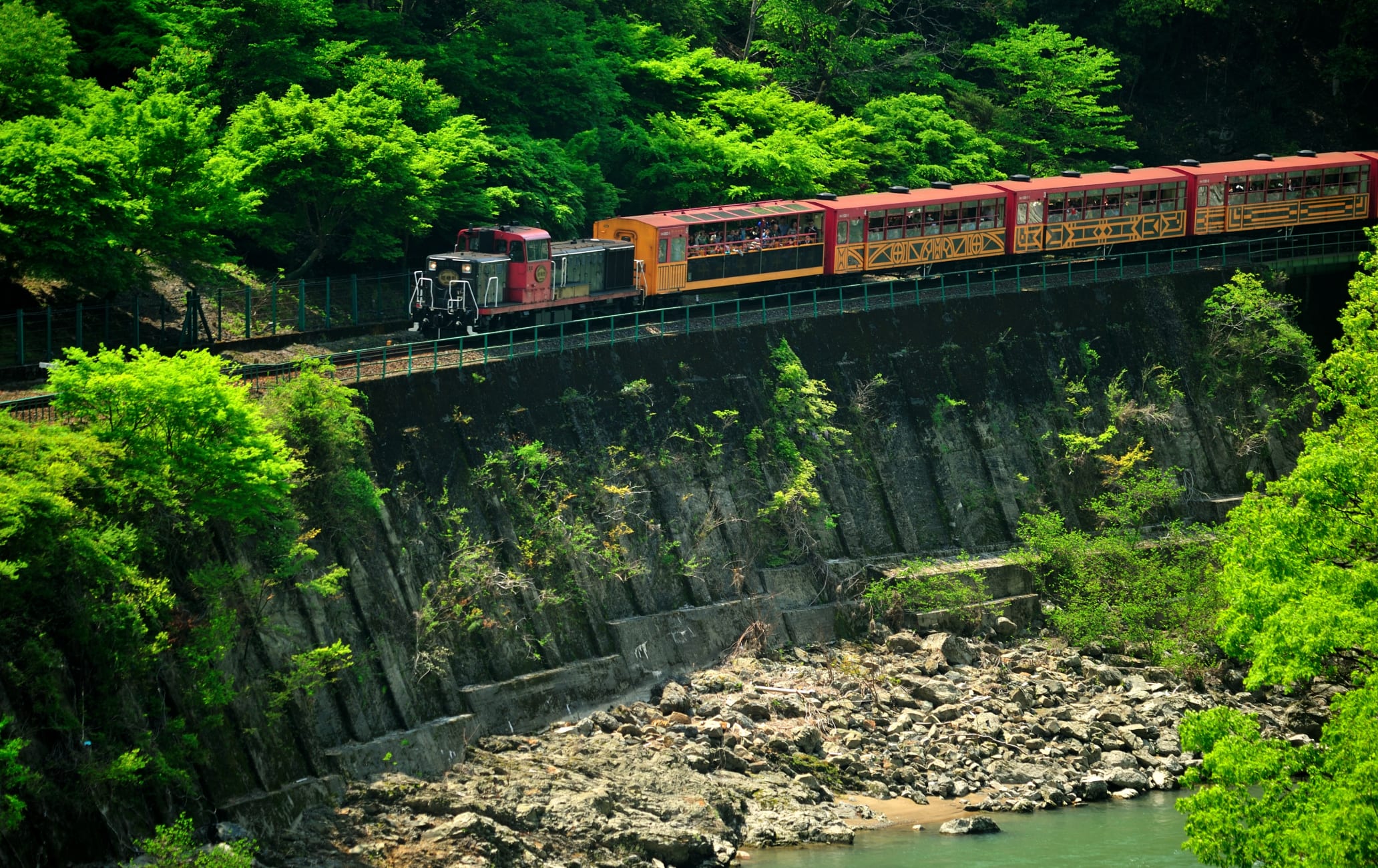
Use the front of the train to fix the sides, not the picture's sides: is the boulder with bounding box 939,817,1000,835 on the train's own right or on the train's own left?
on the train's own left

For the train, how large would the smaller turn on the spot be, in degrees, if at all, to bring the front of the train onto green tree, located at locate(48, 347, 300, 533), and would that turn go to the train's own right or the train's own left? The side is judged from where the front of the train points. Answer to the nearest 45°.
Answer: approximately 45° to the train's own left

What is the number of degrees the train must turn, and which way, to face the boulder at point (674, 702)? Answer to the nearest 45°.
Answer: approximately 45° to its left

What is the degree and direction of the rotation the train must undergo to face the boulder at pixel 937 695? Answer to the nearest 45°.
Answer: approximately 90° to its left

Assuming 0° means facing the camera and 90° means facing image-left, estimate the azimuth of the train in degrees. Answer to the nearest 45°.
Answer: approximately 45°
